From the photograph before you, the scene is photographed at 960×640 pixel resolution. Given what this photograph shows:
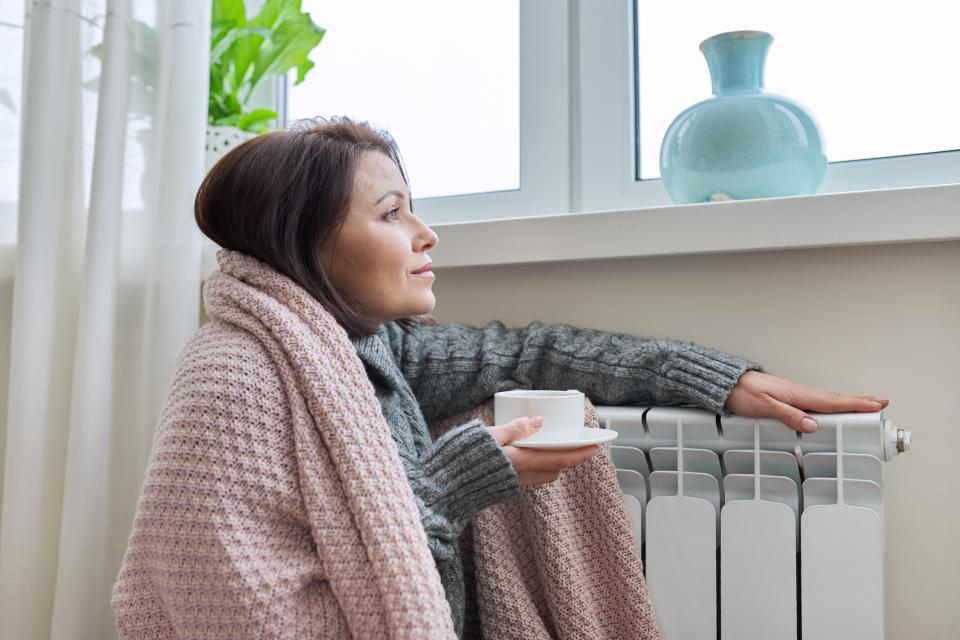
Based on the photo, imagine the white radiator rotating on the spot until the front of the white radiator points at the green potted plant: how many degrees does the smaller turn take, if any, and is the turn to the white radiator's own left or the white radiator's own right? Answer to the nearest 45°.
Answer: approximately 90° to the white radiator's own right

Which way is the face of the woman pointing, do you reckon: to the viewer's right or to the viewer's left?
to the viewer's right

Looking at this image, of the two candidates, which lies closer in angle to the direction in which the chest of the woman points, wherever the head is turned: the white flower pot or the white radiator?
the white radiator

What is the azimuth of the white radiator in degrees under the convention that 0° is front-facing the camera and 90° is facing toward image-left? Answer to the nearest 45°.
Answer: approximately 0°

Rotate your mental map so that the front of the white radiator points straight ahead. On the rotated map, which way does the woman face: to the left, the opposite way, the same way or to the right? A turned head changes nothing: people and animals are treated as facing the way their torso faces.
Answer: to the left

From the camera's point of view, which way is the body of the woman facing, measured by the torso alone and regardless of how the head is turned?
to the viewer's right

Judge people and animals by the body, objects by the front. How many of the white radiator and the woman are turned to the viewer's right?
1

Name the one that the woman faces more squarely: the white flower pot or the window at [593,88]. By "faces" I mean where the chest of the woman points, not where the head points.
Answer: the window

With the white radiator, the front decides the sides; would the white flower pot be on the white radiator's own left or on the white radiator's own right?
on the white radiator's own right

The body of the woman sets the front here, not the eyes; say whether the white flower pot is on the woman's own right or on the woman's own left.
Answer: on the woman's own left
